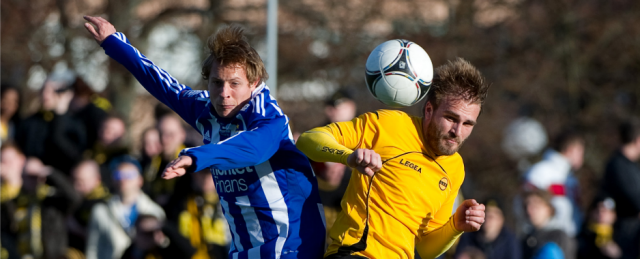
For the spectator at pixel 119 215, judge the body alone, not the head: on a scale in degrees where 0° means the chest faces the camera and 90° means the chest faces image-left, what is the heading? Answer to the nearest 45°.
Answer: approximately 0°

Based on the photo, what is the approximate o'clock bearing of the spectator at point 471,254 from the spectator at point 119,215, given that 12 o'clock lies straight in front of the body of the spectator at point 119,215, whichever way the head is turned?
the spectator at point 471,254 is roughly at 10 o'clock from the spectator at point 119,215.

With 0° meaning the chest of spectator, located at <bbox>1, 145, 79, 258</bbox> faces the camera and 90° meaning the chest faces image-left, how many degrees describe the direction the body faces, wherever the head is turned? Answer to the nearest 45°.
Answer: approximately 45°

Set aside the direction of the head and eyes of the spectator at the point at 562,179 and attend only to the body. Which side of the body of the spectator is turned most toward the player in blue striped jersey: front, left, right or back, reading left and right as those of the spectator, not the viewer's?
right

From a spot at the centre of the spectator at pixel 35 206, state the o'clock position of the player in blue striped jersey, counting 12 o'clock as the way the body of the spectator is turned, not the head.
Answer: The player in blue striped jersey is roughly at 10 o'clock from the spectator.

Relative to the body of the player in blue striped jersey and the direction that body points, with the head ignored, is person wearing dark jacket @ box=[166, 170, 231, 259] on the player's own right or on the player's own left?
on the player's own right

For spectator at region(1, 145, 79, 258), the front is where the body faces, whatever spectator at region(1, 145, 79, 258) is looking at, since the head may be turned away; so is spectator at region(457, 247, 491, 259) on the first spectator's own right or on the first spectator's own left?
on the first spectator's own left
